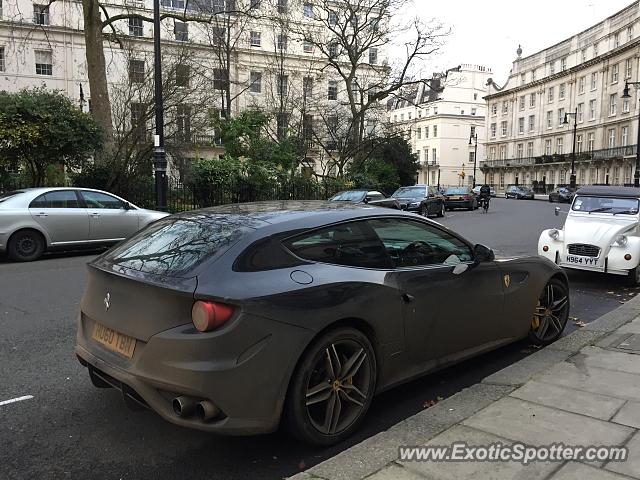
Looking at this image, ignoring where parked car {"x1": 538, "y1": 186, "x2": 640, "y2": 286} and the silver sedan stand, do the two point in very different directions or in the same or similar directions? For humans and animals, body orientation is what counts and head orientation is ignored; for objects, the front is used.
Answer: very different directions

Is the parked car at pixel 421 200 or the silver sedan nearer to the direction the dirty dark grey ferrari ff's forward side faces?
the parked car

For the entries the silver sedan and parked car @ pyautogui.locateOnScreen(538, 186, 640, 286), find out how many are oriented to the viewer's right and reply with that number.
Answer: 1

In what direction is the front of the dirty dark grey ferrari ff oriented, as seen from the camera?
facing away from the viewer and to the right of the viewer

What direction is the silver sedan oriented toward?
to the viewer's right

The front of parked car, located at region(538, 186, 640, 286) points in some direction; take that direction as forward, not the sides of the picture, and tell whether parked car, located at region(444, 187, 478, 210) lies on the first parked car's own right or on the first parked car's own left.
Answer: on the first parked car's own right

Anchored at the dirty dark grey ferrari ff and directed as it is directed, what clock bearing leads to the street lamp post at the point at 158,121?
The street lamp post is roughly at 10 o'clock from the dirty dark grey ferrari ff.

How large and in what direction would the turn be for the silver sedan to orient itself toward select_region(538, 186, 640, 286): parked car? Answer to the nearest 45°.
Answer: approximately 45° to its right

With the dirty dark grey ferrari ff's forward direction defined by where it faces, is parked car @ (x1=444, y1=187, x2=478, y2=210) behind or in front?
in front
